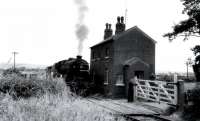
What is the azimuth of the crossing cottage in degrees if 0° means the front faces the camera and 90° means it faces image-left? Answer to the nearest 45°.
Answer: approximately 315°

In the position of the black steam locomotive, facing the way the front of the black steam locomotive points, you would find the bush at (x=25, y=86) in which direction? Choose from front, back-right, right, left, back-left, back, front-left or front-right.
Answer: front-right

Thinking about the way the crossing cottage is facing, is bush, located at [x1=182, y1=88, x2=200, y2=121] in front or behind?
in front

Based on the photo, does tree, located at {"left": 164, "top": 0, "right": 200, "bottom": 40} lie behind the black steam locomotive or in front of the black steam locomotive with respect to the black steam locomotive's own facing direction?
in front

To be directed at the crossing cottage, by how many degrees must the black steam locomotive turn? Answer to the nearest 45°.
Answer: approximately 45° to its left

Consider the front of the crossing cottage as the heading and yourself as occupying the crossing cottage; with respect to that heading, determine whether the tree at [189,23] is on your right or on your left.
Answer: on your left
